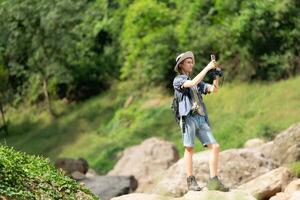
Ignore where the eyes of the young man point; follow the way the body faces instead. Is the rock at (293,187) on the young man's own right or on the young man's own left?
on the young man's own left

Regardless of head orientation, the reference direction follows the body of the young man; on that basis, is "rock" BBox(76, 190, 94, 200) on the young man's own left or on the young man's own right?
on the young man's own right

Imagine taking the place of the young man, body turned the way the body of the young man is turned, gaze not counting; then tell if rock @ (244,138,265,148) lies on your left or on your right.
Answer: on your left

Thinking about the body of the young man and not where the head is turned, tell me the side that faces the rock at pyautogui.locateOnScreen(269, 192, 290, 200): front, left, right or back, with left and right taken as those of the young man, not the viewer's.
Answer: front
